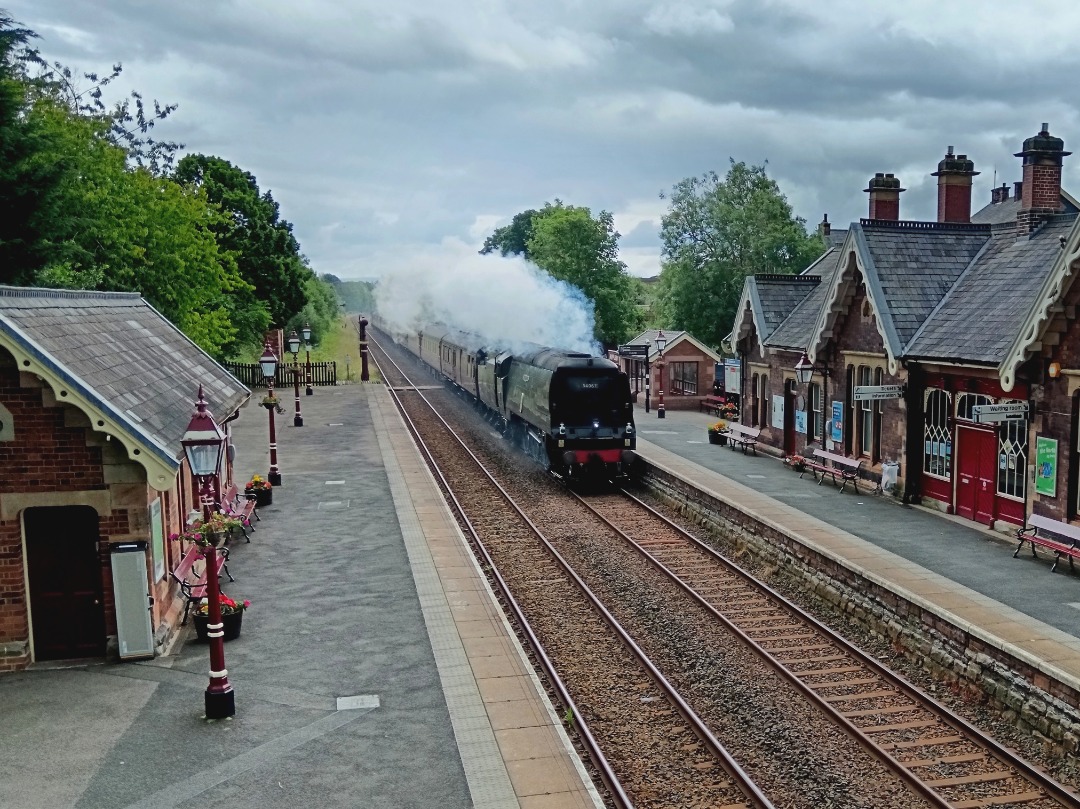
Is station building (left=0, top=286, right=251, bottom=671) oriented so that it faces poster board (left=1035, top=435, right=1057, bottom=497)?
yes

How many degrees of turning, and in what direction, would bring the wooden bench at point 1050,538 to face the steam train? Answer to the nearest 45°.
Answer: approximately 45° to its right

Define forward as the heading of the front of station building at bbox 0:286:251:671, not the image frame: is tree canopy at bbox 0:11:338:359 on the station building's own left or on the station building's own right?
on the station building's own left

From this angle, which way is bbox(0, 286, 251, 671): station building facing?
to the viewer's right

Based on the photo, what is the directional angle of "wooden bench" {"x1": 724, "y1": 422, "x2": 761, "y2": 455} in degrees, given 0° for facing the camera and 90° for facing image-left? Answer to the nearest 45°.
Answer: approximately 45°

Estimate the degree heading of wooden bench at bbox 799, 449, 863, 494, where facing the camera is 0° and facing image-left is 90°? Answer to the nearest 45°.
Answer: approximately 45°

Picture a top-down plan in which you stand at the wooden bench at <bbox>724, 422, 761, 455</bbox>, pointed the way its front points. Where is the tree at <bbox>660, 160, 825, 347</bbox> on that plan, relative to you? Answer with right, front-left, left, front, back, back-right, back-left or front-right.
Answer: back-right
